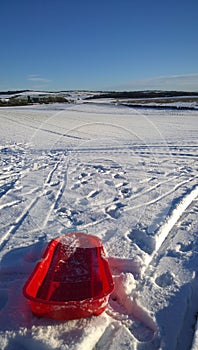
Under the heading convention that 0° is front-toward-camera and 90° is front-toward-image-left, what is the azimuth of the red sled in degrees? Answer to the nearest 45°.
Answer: approximately 180°
